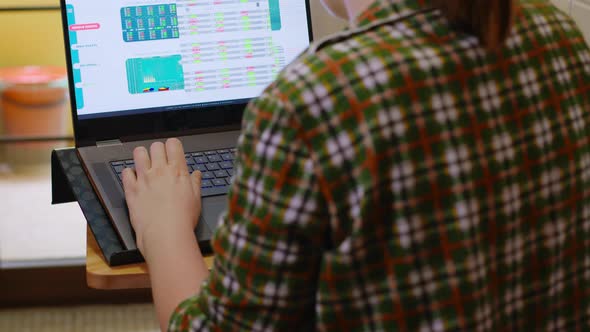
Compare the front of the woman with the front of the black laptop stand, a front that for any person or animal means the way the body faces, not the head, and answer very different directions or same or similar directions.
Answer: very different directions

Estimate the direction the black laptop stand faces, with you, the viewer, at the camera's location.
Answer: facing the viewer and to the right of the viewer

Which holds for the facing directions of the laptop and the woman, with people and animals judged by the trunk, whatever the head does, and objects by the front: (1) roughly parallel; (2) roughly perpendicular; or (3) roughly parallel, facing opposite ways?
roughly parallel, facing opposite ways

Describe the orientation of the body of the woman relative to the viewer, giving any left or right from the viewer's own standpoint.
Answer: facing away from the viewer and to the left of the viewer
